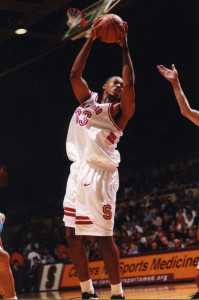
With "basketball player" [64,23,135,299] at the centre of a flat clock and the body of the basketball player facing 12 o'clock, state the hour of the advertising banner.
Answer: The advertising banner is roughly at 5 o'clock from the basketball player.

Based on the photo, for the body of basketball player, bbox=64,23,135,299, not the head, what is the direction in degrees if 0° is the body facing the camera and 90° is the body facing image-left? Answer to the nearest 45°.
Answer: approximately 45°

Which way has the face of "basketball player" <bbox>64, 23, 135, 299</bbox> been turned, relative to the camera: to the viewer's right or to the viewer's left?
to the viewer's right
